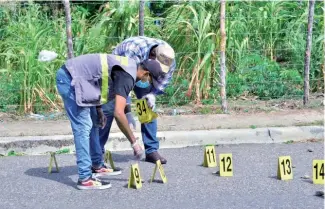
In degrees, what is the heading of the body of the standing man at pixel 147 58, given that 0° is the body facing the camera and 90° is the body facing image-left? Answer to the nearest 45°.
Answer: approximately 315°

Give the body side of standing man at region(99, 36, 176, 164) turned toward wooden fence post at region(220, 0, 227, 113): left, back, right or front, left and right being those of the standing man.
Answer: left

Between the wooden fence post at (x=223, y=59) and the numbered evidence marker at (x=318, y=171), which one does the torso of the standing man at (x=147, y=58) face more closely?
the numbered evidence marker
